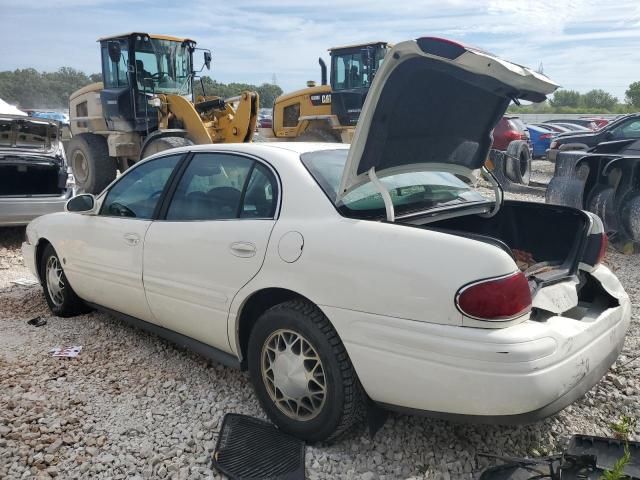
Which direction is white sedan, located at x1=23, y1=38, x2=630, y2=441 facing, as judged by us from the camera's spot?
facing away from the viewer and to the left of the viewer

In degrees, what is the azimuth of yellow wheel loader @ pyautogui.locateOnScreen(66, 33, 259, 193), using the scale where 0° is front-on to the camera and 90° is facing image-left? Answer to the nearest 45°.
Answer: approximately 315°

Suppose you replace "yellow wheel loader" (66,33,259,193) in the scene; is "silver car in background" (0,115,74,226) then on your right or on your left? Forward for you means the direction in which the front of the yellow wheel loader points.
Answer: on your right

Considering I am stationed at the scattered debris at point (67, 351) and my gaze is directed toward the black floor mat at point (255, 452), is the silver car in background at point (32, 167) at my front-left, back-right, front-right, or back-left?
back-left

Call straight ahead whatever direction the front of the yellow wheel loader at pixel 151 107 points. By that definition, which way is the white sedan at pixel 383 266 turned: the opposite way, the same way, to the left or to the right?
the opposite way

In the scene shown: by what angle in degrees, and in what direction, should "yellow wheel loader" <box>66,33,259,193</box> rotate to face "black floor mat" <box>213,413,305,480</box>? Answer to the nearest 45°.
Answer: approximately 45° to its right
